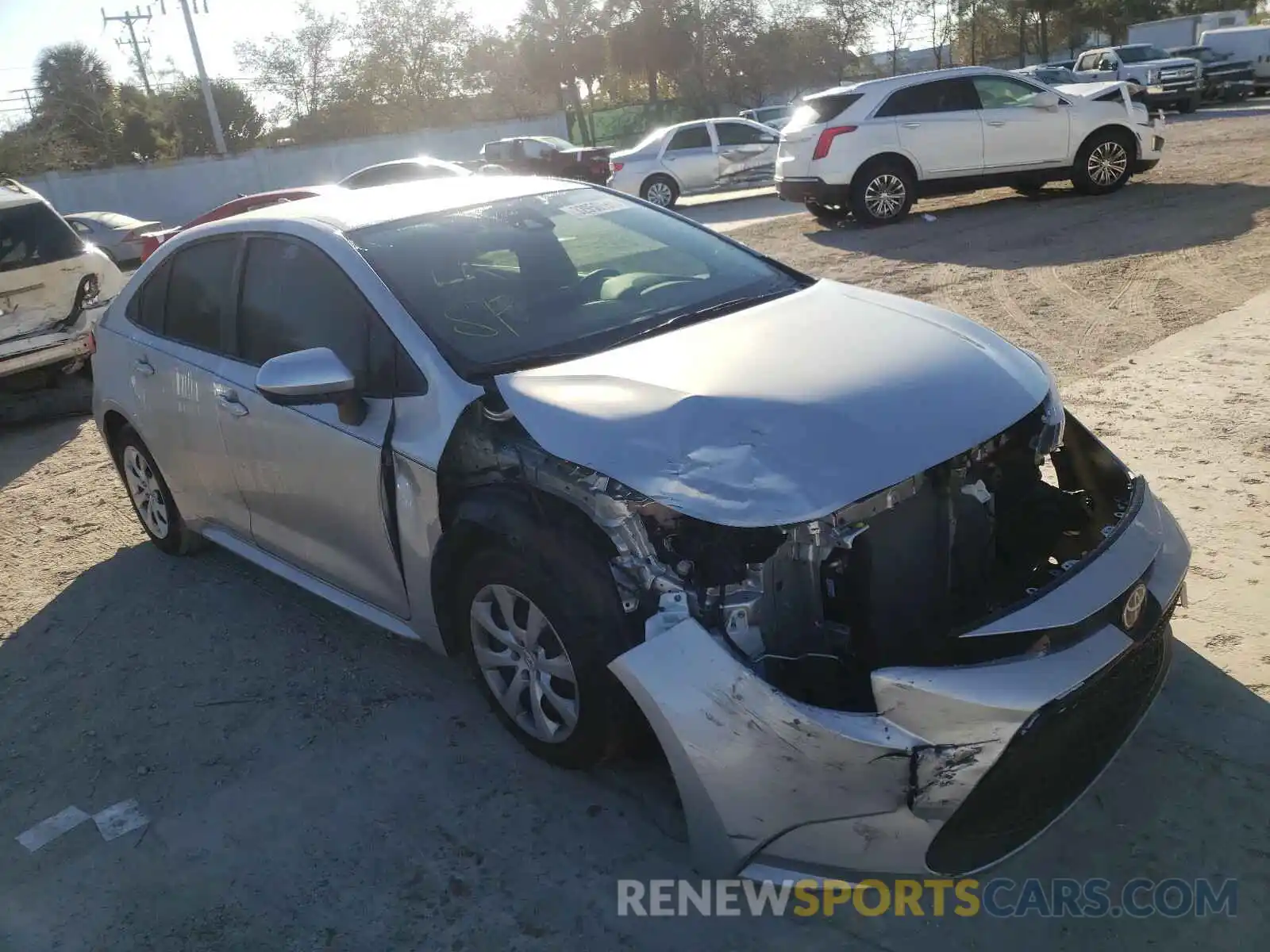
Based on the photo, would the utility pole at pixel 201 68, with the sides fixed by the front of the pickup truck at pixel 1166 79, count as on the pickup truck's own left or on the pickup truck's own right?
on the pickup truck's own right

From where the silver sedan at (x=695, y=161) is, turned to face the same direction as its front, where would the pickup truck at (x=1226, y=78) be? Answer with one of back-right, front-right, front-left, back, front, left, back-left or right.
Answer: front-left

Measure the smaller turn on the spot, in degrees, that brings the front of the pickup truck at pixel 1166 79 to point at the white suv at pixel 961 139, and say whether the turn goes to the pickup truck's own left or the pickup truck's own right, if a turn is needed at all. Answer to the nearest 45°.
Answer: approximately 45° to the pickup truck's own right

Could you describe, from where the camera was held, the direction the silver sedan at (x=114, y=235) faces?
facing away from the viewer and to the left of the viewer

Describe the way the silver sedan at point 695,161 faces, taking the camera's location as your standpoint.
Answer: facing to the right of the viewer

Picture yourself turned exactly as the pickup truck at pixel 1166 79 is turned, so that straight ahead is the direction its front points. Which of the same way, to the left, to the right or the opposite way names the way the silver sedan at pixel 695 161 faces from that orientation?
to the left

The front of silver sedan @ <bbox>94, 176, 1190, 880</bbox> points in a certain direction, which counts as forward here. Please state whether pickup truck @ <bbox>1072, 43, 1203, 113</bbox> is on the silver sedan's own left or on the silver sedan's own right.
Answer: on the silver sedan's own left

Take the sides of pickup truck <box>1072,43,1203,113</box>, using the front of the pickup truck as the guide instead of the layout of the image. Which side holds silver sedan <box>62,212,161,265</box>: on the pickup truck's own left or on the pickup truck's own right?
on the pickup truck's own right

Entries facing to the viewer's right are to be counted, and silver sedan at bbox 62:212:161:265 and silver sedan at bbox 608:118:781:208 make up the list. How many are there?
1

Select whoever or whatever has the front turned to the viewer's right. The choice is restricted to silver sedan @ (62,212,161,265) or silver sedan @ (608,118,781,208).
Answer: the silver sedan @ (608,118,781,208)

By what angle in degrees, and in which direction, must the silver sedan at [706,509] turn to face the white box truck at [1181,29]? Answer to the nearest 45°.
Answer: approximately 90° to its left

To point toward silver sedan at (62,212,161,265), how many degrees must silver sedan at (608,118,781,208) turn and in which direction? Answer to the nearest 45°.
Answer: approximately 180°

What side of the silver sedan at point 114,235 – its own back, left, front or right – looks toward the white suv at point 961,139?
back
